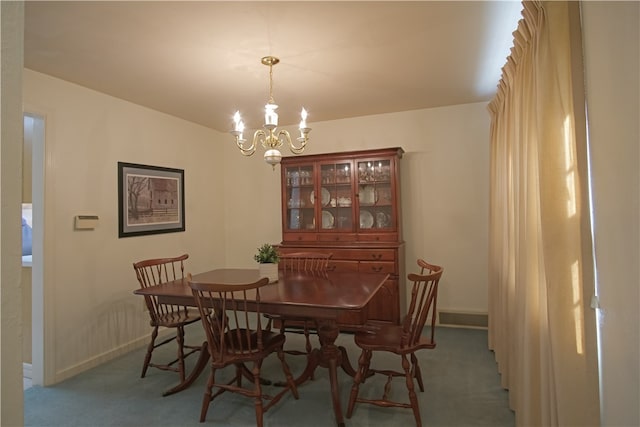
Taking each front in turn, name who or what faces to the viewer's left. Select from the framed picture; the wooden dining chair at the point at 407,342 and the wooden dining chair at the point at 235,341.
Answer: the wooden dining chair at the point at 407,342

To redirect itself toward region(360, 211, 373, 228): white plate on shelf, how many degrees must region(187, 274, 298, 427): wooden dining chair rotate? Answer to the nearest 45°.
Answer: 0° — it already faces it

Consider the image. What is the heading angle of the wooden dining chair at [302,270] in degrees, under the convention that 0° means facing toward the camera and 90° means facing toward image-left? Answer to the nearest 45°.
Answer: approximately 45°

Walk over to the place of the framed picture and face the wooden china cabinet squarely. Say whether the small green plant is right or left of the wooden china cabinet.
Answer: right

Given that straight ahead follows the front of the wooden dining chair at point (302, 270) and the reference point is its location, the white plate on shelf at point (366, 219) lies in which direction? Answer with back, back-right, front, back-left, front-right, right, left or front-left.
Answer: back

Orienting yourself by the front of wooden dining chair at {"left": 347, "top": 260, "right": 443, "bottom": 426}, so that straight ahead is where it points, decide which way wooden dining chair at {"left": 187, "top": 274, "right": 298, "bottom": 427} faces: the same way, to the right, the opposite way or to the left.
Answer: to the right

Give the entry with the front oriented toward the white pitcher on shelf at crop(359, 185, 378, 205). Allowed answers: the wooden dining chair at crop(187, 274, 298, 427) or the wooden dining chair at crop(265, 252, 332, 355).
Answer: the wooden dining chair at crop(187, 274, 298, 427)

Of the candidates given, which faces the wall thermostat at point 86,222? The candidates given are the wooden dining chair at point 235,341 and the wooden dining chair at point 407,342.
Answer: the wooden dining chair at point 407,342

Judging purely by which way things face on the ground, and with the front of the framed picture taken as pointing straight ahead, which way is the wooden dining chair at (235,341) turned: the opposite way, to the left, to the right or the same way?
to the left

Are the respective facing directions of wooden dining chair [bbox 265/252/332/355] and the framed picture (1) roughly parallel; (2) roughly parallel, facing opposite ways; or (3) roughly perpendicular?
roughly perpendicular

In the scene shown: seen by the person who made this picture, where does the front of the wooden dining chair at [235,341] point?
facing away from the viewer and to the right of the viewer

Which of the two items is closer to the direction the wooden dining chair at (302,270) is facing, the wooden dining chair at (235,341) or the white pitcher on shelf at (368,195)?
the wooden dining chair

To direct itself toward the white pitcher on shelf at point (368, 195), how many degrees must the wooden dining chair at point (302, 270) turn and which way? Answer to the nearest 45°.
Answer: approximately 180°

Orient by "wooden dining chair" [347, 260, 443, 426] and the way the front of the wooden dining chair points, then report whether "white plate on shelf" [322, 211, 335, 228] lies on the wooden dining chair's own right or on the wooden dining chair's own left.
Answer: on the wooden dining chair's own right

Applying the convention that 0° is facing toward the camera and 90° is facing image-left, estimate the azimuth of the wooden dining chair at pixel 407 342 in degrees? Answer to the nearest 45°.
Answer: approximately 90°
